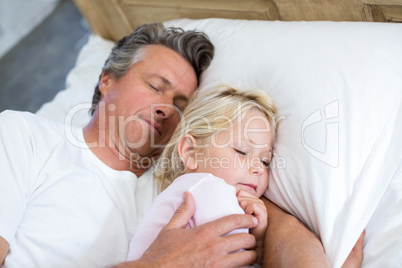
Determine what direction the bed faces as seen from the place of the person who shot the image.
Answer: facing the viewer
